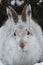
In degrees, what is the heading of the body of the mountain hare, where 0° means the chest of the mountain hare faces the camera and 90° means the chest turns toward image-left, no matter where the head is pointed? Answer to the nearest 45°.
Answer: approximately 0°
